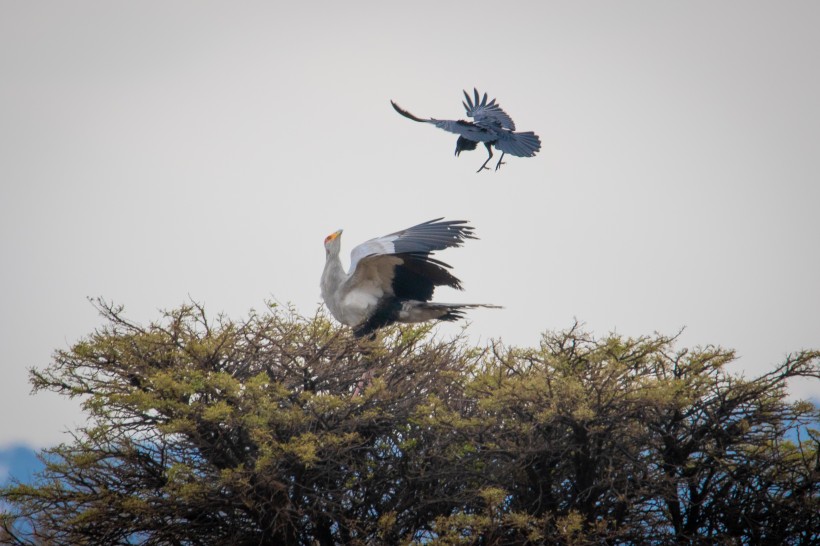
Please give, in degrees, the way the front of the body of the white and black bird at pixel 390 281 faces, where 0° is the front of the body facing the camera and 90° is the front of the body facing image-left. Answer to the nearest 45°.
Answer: approximately 90°

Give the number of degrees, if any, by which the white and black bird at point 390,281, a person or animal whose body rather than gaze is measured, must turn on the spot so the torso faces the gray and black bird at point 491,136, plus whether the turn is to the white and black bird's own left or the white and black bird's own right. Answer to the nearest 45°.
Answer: approximately 135° to the white and black bird's own left
